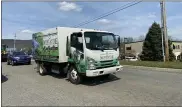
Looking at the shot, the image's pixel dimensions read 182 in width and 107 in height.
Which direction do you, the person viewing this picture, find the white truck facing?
facing the viewer and to the right of the viewer

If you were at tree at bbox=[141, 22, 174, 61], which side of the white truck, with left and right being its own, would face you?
left
